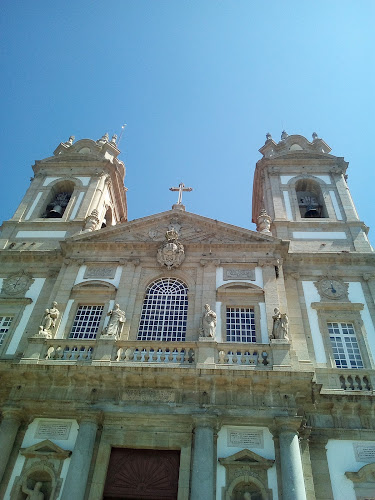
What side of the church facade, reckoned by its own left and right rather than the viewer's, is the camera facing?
front
